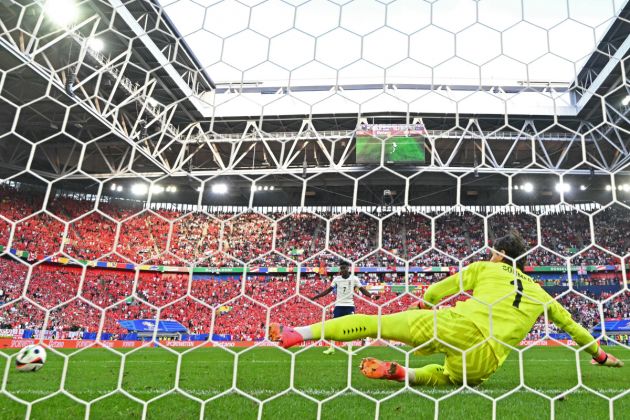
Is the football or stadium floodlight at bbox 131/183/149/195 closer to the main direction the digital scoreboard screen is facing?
the football

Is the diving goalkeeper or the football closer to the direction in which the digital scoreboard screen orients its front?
the diving goalkeeper

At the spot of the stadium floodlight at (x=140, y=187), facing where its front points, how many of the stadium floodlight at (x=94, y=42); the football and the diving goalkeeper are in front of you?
3

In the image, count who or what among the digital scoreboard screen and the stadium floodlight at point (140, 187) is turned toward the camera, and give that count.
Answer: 2

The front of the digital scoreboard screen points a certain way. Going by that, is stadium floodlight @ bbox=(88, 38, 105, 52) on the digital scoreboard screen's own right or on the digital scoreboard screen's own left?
on the digital scoreboard screen's own right

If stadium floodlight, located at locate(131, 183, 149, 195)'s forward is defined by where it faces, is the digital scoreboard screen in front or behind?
in front

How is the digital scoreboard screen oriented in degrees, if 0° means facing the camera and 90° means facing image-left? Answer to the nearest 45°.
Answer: approximately 0°

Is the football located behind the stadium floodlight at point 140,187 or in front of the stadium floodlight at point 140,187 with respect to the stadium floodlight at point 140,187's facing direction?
in front

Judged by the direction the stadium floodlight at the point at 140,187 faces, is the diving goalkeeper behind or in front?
in front

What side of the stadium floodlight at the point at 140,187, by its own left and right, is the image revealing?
front

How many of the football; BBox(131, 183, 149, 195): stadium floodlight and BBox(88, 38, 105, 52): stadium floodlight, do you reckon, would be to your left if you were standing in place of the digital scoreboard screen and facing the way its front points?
0

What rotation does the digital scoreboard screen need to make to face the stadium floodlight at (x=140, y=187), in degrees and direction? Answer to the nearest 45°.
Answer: approximately 135° to its right

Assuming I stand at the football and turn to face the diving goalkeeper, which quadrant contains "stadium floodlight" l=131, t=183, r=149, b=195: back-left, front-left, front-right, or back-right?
back-left

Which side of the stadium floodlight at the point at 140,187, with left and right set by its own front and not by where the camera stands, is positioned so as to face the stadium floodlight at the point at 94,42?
front

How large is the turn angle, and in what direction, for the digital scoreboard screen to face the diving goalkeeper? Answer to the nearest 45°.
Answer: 0° — it already faces them

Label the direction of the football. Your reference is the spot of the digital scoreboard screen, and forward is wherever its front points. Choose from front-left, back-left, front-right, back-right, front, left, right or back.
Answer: front-right
